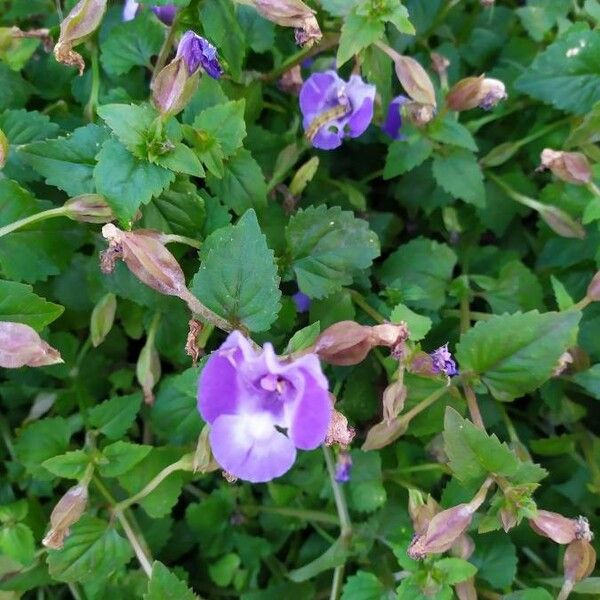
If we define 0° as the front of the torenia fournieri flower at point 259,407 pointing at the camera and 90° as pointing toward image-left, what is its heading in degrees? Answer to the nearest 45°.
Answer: approximately 0°
